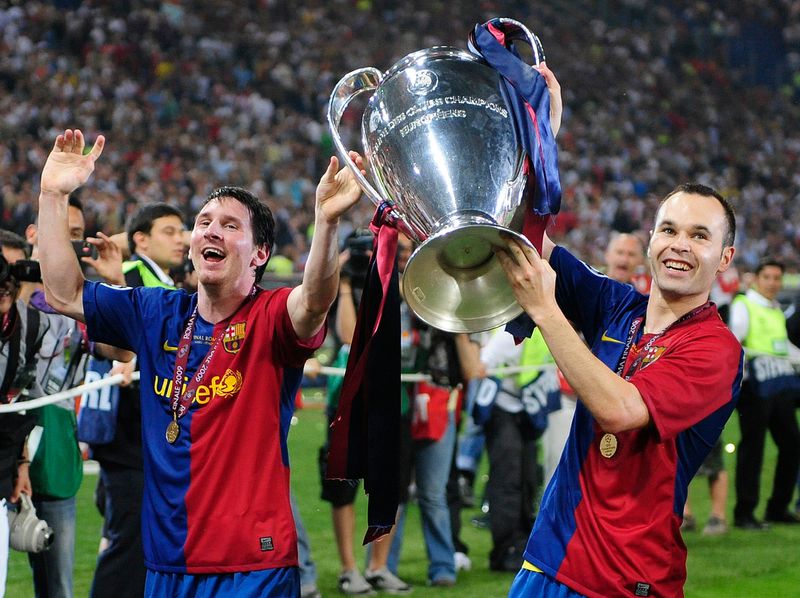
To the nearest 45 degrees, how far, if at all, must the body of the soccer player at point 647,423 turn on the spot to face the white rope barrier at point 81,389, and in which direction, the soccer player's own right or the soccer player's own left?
approximately 90° to the soccer player's own right

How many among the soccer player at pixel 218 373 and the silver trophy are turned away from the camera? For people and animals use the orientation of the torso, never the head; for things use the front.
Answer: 0

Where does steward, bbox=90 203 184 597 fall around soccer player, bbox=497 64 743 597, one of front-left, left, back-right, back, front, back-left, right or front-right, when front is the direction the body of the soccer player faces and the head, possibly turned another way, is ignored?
right

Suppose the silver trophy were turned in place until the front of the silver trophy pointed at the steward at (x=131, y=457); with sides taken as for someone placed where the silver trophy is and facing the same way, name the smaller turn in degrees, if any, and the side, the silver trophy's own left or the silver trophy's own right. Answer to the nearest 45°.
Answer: approximately 135° to the silver trophy's own right

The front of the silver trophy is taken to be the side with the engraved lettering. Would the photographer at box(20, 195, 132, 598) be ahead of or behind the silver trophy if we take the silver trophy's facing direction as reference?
behind

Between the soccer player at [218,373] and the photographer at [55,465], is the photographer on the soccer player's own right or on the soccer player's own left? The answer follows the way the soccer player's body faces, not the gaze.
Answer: on the soccer player's own right

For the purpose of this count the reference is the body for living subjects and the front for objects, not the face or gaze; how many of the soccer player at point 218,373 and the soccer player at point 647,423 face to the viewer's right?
0

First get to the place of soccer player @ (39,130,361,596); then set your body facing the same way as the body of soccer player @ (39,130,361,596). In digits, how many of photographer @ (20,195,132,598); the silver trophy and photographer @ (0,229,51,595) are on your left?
1

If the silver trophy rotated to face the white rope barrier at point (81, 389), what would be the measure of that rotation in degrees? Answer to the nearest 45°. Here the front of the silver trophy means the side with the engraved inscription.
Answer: approximately 135° to its right
